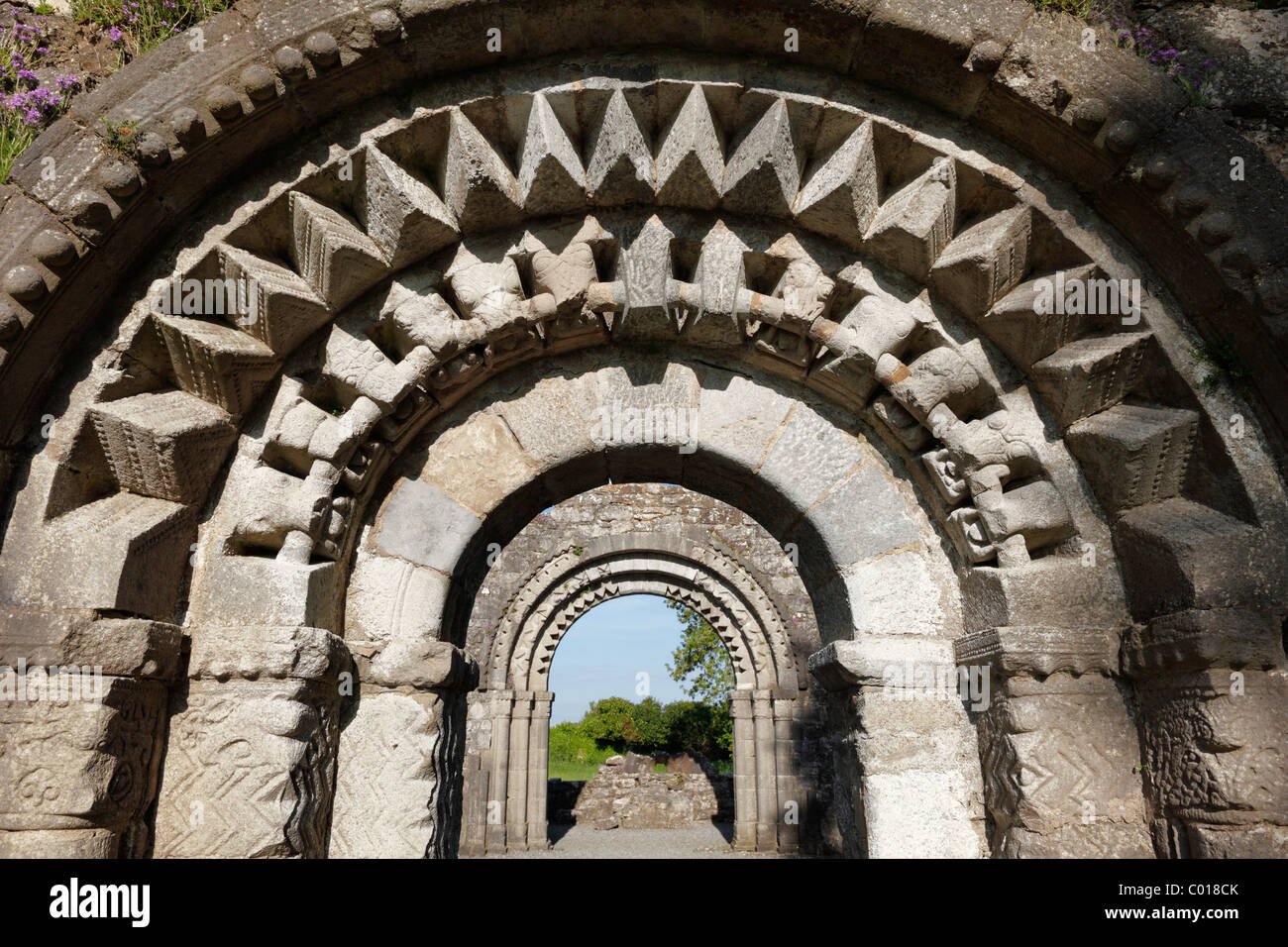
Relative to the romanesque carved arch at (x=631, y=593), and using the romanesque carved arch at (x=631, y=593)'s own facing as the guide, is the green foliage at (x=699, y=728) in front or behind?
behind

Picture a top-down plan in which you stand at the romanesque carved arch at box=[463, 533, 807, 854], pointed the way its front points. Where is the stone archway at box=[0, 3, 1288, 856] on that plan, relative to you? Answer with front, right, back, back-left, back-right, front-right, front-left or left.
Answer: front

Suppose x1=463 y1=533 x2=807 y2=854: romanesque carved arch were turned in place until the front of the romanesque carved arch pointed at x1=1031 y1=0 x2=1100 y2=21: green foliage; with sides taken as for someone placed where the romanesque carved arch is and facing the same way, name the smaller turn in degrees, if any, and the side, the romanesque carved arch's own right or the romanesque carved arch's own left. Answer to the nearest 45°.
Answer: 0° — it already faces it

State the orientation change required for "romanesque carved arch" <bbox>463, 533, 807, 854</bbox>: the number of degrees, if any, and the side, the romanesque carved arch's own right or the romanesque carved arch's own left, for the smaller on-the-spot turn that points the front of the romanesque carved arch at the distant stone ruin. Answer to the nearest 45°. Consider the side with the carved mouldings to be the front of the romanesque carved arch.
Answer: approximately 180°

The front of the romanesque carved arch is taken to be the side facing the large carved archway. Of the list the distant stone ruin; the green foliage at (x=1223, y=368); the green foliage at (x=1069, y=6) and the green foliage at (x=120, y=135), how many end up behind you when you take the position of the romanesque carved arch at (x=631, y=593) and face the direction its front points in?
1

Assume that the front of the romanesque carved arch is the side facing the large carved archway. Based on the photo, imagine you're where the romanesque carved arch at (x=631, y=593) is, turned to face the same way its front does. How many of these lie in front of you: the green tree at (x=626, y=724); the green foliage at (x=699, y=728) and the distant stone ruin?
0

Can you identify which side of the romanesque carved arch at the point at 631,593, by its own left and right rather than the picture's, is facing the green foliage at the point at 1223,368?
front

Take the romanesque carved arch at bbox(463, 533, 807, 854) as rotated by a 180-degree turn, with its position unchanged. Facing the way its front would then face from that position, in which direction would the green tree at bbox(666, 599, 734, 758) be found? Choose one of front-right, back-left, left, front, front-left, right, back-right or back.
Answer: front

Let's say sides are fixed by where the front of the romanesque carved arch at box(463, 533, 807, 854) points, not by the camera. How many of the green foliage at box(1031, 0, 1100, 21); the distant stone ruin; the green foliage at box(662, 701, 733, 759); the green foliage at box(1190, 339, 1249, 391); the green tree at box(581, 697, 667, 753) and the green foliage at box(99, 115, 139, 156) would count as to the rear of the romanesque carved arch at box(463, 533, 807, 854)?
3

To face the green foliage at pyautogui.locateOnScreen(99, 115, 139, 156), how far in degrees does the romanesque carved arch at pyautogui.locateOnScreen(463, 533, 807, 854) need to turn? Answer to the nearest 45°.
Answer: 0° — it already faces it

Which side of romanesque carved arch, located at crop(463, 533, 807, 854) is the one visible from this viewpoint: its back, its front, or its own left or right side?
front

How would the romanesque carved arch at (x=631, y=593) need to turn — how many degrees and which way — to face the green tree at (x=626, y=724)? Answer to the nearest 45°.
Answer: approximately 180°

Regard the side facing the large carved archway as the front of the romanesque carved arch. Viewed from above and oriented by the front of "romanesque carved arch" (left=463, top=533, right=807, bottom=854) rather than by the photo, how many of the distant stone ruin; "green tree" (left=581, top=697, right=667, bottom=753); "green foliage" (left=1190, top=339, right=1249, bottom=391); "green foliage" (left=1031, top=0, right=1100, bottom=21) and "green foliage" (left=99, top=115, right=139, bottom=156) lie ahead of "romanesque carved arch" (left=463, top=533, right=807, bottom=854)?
3
